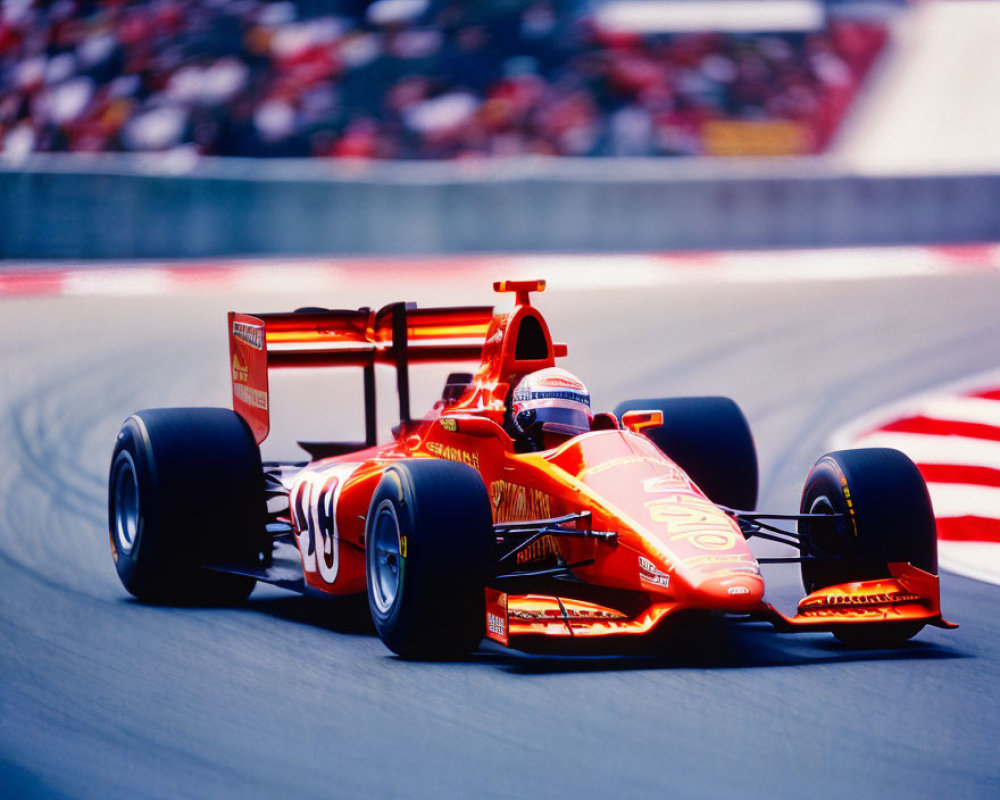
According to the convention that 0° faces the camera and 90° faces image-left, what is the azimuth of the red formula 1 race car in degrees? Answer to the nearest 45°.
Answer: approximately 315°

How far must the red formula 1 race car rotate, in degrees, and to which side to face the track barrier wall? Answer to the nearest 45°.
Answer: approximately 135° to its left
